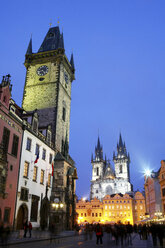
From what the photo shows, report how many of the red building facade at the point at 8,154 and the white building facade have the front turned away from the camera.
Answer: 0

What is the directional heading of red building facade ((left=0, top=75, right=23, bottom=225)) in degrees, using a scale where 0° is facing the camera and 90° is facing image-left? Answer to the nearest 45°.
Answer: approximately 315°

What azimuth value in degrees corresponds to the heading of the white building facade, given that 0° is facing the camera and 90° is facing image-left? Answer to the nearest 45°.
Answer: approximately 315°

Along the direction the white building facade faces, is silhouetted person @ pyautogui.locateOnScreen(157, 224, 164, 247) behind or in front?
in front

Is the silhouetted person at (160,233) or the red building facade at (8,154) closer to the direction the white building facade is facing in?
the silhouetted person

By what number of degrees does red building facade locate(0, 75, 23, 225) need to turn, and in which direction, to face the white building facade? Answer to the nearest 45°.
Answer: approximately 90° to its left
